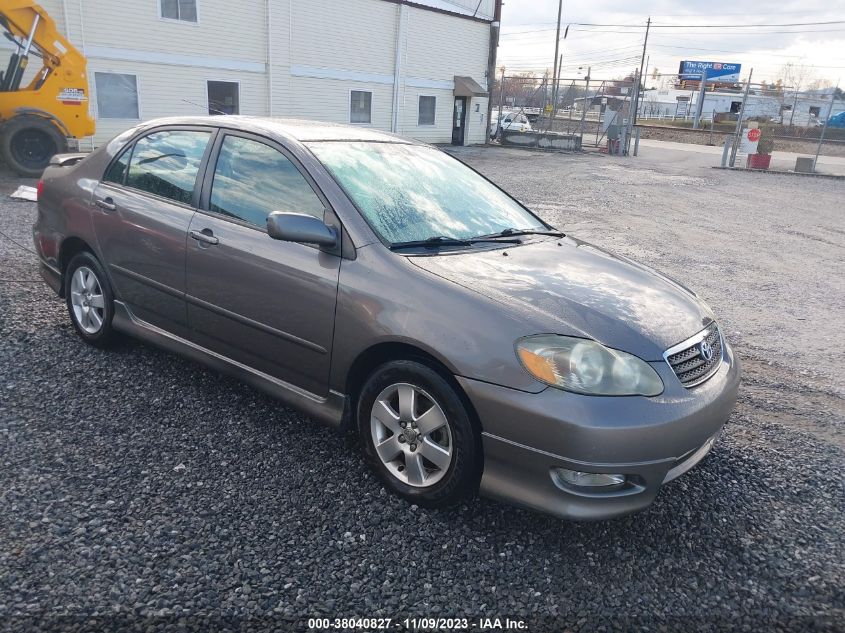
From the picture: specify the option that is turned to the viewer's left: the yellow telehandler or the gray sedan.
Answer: the yellow telehandler

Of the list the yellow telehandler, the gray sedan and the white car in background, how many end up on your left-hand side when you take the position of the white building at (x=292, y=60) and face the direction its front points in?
1

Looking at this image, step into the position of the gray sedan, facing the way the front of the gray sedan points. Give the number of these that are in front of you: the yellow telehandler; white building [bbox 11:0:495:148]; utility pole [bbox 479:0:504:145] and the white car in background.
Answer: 0

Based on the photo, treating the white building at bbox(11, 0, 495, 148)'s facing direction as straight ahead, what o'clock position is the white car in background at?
The white car in background is roughly at 9 o'clock from the white building.

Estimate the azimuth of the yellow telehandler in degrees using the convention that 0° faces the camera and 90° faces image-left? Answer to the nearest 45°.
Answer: approximately 90°

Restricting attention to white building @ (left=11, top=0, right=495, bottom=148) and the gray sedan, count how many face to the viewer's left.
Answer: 0

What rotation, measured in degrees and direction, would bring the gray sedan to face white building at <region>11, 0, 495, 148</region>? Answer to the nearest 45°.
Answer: approximately 135° to its left

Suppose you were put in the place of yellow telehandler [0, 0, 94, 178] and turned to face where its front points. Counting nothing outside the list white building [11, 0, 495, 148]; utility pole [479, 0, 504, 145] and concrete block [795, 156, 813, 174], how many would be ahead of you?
0

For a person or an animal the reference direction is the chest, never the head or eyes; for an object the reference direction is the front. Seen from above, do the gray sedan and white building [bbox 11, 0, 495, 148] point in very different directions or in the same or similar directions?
same or similar directions

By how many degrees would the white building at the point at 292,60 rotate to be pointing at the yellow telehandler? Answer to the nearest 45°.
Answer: approximately 90° to its right

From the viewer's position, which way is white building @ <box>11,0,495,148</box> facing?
facing the viewer and to the right of the viewer

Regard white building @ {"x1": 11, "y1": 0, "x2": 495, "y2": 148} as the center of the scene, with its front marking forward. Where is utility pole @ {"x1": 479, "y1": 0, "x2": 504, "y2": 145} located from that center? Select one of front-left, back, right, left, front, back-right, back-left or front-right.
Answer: left

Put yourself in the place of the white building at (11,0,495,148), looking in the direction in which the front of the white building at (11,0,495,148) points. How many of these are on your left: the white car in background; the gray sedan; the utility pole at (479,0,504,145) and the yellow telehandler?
2

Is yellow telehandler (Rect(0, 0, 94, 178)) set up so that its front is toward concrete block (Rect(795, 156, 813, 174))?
no
